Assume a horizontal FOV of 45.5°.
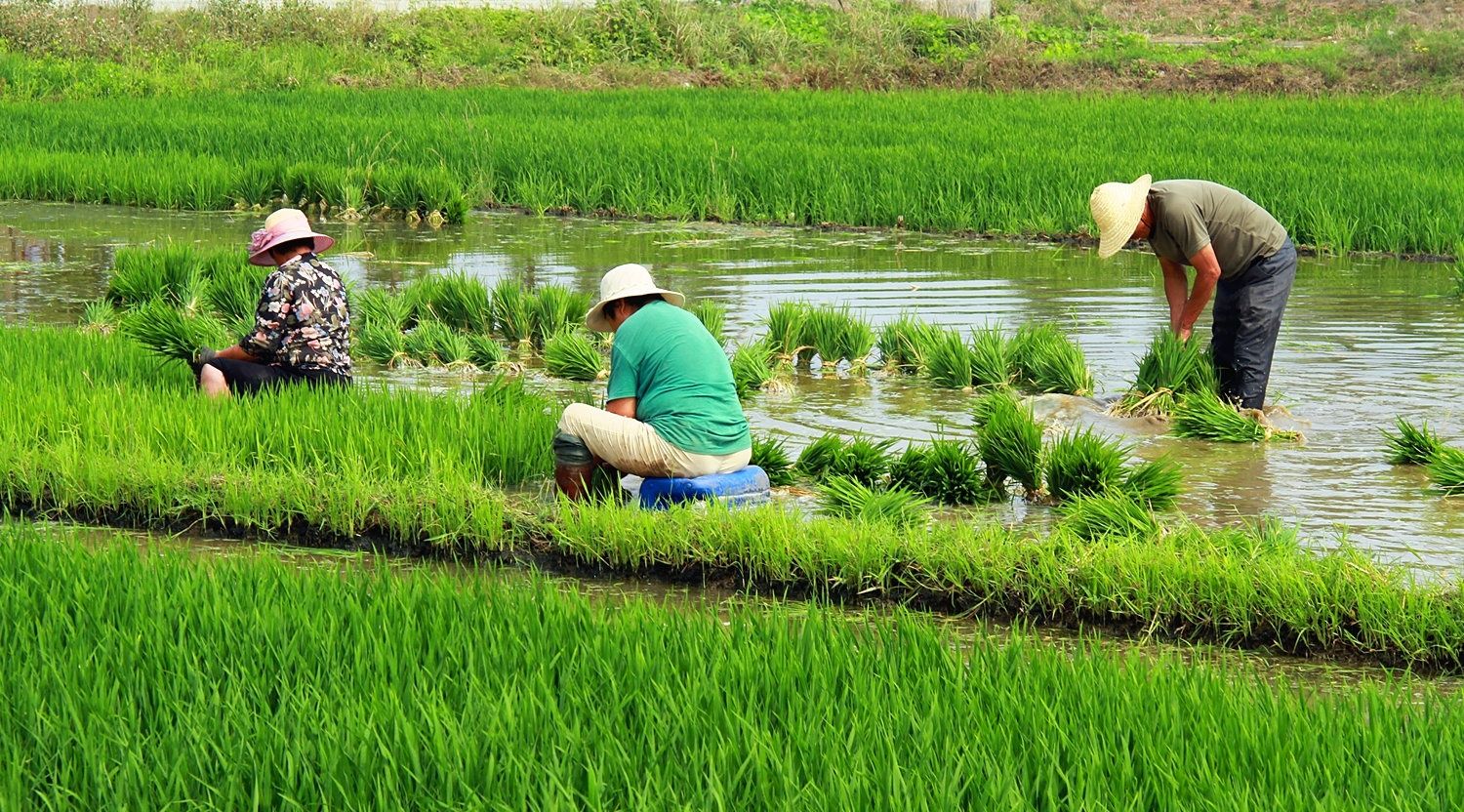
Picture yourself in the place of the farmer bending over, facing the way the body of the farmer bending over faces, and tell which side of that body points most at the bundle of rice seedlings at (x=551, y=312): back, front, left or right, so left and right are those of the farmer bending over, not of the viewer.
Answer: front

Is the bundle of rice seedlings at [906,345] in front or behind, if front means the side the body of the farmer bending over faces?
in front

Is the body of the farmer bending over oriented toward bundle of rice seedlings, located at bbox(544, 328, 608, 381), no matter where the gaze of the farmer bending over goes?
yes

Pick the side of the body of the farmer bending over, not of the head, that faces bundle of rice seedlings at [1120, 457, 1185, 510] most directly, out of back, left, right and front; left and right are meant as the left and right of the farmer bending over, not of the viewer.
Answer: left

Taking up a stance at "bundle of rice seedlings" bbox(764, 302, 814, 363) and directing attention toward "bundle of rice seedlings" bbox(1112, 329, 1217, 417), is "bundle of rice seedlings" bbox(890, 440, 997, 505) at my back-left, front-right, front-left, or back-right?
front-right

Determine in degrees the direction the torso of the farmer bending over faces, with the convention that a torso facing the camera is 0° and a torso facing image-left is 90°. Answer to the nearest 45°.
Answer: approximately 90°

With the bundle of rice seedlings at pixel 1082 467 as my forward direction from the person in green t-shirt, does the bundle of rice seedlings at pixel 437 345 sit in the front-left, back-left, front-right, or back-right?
back-left

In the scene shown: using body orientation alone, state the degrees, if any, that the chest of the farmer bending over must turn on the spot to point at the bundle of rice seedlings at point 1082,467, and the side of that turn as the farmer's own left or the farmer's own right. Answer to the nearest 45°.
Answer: approximately 90° to the farmer's own left

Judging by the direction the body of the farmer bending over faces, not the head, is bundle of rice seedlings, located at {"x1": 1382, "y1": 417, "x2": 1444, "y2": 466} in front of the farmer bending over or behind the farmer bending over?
behind

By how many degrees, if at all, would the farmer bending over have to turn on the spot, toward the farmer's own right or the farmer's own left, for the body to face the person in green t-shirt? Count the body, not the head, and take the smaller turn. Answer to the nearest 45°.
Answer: approximately 45° to the farmer's own left

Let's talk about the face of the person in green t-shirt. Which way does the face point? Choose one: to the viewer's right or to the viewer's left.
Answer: to the viewer's left

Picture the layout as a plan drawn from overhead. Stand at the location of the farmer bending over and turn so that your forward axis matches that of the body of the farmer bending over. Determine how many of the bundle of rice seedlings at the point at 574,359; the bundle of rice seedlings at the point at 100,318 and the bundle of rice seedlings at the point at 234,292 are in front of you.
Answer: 3

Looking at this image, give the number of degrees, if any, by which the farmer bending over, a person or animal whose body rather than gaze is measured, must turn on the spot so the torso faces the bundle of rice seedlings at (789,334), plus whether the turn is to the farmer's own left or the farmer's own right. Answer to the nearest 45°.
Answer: approximately 45° to the farmer's own right

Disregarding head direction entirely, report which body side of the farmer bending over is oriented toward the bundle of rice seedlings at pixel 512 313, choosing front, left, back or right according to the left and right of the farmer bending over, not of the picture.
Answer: front
